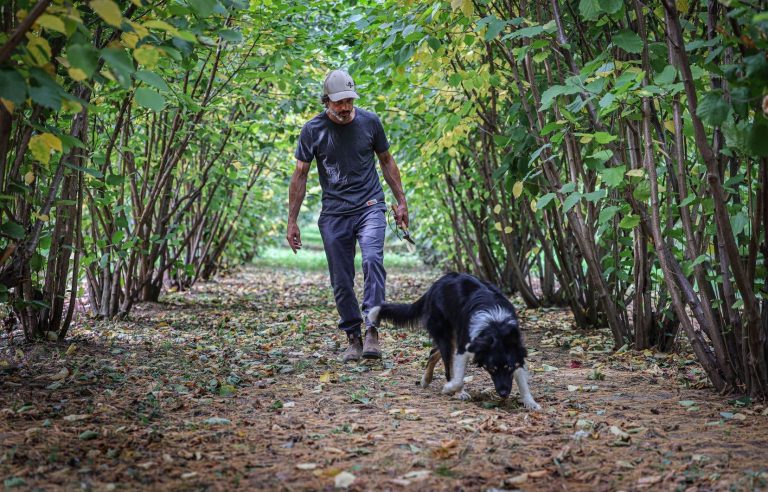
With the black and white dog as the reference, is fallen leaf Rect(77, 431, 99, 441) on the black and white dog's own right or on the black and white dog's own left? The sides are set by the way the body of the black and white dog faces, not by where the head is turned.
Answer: on the black and white dog's own right

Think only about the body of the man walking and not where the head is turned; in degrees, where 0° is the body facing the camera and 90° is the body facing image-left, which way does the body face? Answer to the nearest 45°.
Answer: approximately 0°

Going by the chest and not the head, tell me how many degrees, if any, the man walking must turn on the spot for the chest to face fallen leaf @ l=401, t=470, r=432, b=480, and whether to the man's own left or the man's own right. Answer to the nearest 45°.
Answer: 0° — they already face it

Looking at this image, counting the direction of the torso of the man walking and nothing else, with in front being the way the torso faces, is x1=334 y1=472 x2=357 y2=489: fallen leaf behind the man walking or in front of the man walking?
in front

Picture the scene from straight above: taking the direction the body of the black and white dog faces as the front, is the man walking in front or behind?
behind

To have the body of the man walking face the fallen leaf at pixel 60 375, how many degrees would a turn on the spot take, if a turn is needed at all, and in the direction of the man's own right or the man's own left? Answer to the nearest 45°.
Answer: approximately 45° to the man's own right

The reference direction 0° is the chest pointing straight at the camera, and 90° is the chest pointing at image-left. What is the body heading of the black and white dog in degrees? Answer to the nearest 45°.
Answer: approximately 315°

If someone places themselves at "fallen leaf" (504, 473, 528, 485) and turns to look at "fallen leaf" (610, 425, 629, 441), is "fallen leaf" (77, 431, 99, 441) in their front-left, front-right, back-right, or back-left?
back-left

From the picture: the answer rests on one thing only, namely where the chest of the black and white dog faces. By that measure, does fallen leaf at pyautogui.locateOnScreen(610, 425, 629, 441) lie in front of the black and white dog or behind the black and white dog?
in front
